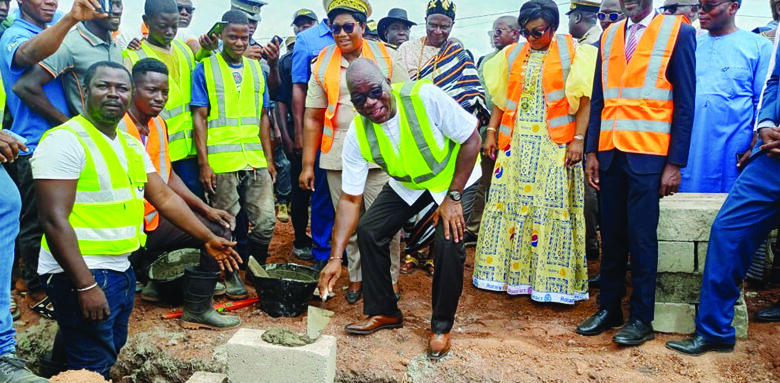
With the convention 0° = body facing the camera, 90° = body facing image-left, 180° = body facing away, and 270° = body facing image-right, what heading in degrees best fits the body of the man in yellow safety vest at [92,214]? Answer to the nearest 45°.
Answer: approximately 315°

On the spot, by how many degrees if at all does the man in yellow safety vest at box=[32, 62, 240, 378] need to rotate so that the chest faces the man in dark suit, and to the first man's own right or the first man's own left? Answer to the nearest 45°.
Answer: approximately 45° to the first man's own left

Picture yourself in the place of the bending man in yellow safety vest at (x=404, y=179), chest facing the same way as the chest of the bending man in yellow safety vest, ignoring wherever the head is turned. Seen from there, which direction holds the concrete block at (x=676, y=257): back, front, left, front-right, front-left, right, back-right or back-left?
back-left

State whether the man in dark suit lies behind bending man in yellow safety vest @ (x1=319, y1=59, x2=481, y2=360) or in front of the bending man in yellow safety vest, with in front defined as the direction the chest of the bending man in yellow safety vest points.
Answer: behind

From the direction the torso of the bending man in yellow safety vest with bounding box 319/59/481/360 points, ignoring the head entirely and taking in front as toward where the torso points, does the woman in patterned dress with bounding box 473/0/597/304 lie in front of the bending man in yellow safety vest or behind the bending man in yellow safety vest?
behind

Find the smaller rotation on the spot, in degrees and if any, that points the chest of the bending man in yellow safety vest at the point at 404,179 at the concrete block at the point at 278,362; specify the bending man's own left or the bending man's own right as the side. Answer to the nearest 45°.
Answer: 0° — they already face it

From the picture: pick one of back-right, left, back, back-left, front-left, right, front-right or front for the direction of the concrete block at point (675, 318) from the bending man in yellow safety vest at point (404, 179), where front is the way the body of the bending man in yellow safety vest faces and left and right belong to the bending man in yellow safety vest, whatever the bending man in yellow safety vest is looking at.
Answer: back-left

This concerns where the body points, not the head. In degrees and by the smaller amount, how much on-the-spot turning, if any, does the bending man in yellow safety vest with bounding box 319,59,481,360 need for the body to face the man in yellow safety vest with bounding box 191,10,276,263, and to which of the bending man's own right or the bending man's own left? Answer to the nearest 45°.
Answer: approximately 90° to the bending man's own right
